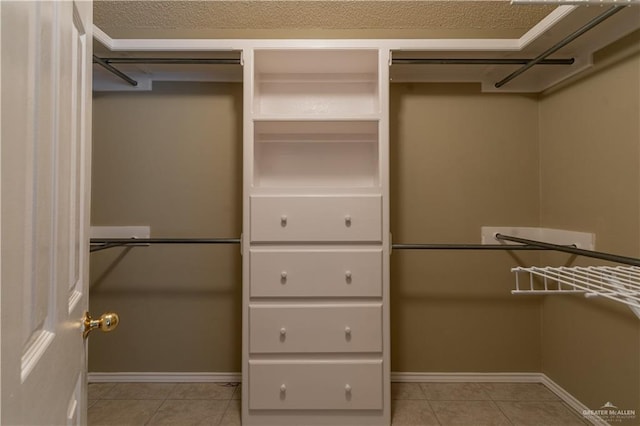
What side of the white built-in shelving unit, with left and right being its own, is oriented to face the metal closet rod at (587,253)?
left

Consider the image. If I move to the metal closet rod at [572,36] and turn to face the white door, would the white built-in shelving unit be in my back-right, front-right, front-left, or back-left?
front-right

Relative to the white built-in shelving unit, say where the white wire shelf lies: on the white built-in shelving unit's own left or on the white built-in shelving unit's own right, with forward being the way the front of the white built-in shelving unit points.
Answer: on the white built-in shelving unit's own left

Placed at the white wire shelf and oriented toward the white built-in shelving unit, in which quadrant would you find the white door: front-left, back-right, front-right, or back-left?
front-left

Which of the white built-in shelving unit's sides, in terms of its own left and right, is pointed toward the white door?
front

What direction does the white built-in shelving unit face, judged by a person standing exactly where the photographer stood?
facing the viewer
